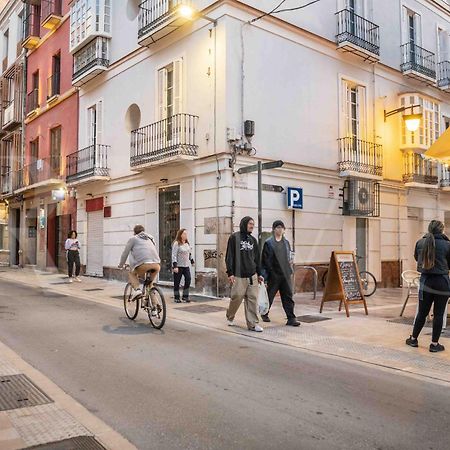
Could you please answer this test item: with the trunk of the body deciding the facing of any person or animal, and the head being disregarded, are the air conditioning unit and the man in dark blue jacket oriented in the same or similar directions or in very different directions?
same or similar directions

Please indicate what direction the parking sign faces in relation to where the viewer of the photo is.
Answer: facing the viewer

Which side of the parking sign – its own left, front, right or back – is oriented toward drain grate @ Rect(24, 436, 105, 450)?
front

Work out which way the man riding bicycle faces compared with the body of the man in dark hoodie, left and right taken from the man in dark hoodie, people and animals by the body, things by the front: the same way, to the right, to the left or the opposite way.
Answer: the opposite way

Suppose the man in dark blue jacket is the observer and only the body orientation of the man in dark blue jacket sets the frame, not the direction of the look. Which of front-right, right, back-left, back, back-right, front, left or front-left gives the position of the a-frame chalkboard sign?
left

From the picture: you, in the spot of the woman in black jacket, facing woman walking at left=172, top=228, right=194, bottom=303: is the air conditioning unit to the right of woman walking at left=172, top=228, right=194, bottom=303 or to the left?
right

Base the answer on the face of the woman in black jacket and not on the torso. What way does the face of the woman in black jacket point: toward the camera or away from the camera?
away from the camera

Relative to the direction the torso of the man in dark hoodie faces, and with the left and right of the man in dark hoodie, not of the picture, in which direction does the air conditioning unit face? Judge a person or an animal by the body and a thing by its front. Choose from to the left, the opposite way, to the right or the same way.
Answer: the same way

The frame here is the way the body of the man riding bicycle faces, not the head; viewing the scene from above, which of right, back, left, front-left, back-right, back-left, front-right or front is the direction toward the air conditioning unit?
right

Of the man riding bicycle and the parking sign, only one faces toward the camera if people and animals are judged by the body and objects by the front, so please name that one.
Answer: the parking sign

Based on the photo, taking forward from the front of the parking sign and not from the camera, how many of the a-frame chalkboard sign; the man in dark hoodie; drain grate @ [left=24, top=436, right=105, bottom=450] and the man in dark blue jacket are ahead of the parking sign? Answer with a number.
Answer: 4

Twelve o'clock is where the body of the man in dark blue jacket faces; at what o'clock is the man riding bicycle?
The man riding bicycle is roughly at 4 o'clock from the man in dark blue jacket.

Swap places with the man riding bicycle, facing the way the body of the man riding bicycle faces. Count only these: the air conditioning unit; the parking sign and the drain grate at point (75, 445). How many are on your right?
2

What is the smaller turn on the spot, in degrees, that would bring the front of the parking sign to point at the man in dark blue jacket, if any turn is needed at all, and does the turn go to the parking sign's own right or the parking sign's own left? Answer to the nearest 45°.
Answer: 0° — it already faces them

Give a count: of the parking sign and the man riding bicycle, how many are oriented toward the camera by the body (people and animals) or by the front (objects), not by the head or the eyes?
1

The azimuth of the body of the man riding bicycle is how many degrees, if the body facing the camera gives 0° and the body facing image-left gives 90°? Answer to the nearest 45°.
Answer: approximately 135°

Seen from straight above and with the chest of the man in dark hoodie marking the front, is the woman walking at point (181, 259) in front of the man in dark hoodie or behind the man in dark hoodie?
behind

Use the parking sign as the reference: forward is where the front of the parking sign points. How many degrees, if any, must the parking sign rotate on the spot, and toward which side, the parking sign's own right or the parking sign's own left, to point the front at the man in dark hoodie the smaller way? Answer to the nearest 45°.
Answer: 0° — it already faces them

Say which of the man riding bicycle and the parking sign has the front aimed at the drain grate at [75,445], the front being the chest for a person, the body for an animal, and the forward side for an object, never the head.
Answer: the parking sign

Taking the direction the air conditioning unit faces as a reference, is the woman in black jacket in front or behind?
in front

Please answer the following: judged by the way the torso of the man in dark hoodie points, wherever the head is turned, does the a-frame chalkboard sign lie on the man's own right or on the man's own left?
on the man's own left
